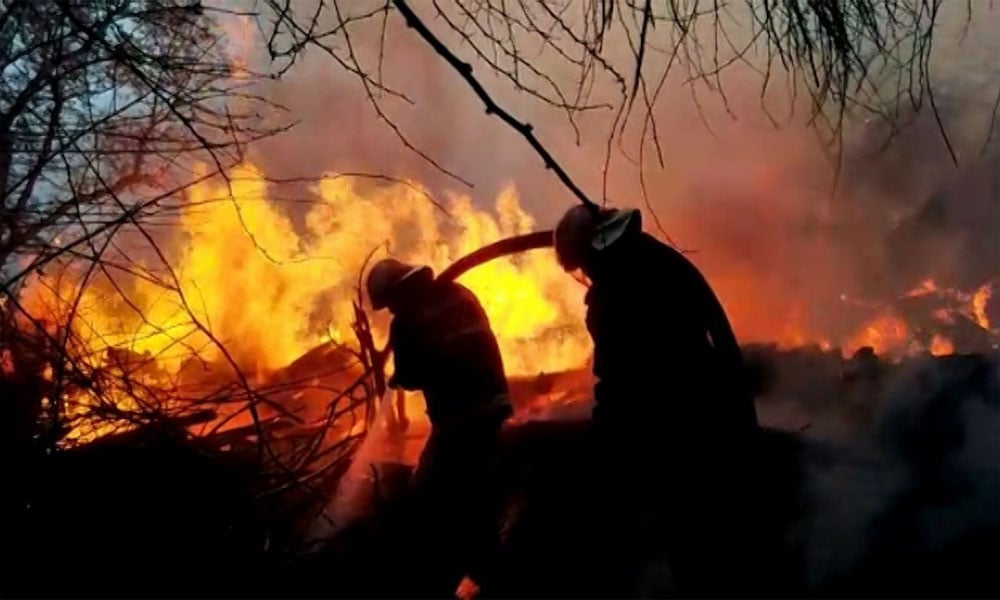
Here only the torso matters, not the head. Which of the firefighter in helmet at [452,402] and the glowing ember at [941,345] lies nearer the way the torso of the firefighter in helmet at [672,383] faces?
the firefighter in helmet

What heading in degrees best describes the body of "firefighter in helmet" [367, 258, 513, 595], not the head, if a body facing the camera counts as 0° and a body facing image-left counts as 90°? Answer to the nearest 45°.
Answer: approximately 90°

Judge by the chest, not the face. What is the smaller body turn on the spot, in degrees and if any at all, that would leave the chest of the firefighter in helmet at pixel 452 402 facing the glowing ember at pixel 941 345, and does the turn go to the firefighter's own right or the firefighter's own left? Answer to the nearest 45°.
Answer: approximately 135° to the firefighter's own right

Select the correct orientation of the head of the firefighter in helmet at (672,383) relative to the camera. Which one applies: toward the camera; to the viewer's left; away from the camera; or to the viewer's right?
to the viewer's left

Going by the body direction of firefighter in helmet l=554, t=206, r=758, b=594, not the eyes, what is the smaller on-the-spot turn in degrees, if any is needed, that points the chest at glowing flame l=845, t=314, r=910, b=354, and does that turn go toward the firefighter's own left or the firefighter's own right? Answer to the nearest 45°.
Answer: approximately 90° to the firefighter's own right

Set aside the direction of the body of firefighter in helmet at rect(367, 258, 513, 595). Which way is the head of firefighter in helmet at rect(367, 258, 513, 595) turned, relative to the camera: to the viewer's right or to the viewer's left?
to the viewer's left

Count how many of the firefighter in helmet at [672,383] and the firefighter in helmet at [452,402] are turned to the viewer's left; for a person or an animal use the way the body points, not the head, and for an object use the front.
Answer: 2

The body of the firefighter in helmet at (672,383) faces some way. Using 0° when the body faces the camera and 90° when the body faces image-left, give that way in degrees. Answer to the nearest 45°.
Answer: approximately 90°
